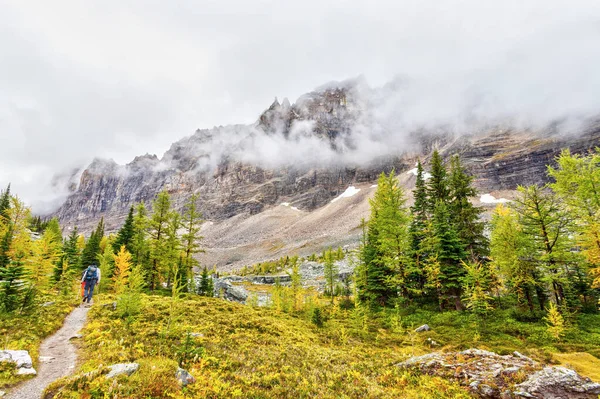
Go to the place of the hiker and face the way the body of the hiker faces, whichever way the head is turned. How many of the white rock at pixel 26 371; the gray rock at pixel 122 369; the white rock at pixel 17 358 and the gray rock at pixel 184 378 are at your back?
4

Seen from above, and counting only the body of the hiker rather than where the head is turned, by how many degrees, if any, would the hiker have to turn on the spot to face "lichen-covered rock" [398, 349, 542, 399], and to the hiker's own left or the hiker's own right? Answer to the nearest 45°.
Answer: approximately 135° to the hiker's own right

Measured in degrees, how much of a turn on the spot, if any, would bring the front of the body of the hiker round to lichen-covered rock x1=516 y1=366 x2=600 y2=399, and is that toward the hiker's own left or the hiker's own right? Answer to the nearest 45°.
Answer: approximately 135° to the hiker's own right

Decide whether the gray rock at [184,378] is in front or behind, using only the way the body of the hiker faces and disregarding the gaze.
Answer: behind

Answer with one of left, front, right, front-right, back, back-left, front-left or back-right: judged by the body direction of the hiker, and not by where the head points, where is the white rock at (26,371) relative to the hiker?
back

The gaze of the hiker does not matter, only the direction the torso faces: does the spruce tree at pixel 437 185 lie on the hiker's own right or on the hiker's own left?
on the hiker's own right

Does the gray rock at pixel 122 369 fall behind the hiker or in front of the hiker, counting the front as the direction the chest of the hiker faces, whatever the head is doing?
behind

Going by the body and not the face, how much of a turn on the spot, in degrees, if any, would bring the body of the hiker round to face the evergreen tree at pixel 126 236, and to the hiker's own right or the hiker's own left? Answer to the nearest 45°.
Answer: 0° — they already face it

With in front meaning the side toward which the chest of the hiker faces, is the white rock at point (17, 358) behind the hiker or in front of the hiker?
behind

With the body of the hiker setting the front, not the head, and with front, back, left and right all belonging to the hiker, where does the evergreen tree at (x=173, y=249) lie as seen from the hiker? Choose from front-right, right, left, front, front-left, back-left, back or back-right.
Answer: front-right

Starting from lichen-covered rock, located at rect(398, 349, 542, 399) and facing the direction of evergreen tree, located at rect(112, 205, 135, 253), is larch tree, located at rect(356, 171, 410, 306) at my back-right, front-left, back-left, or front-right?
front-right

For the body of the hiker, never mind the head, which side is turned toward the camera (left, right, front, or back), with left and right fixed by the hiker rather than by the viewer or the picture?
back

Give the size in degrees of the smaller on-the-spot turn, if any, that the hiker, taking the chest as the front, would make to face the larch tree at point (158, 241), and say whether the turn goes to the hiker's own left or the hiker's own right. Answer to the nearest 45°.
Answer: approximately 45° to the hiker's own right

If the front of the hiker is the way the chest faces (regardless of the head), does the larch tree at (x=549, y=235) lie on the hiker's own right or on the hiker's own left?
on the hiker's own right
